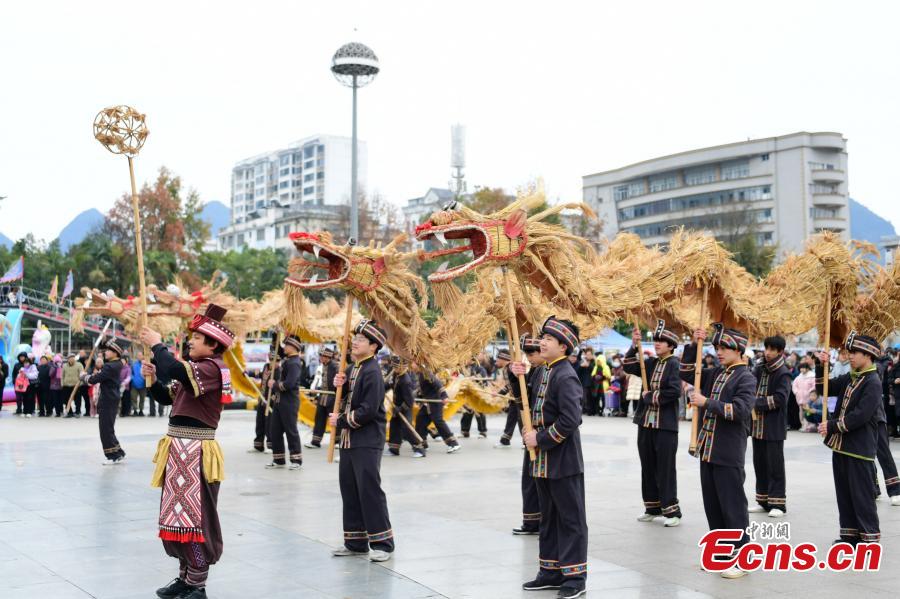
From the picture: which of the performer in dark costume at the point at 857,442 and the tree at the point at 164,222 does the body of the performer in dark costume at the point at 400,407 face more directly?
the tree

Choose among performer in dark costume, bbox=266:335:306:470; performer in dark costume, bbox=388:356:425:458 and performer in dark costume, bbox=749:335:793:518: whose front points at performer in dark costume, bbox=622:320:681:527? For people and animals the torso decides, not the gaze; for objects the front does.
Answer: performer in dark costume, bbox=749:335:793:518

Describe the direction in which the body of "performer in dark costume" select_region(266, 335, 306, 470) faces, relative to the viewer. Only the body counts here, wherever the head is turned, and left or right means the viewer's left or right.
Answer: facing to the left of the viewer

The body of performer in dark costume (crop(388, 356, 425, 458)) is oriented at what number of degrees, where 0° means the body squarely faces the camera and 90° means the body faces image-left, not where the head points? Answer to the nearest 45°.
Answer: approximately 90°

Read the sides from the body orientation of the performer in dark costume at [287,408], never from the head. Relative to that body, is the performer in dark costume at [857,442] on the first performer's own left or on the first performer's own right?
on the first performer's own left

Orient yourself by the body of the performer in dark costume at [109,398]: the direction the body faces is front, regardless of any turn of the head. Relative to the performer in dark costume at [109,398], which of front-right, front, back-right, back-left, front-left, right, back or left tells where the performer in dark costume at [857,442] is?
back-left
